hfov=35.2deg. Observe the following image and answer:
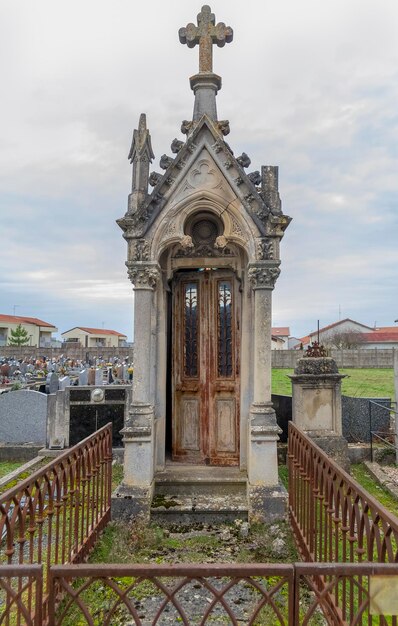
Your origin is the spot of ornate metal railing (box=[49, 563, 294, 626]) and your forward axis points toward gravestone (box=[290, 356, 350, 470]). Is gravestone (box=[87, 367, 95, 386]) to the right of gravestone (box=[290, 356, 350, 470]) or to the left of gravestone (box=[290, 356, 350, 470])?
left

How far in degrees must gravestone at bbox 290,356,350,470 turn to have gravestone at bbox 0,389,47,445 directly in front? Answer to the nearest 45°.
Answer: approximately 90° to its right

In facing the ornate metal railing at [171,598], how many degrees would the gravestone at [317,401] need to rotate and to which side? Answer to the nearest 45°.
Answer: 0° — it already faces it

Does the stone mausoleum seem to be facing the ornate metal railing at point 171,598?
yes

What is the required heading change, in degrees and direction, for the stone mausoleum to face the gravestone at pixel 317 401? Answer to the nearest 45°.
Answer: approximately 135° to its left

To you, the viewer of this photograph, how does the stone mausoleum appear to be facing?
facing the viewer

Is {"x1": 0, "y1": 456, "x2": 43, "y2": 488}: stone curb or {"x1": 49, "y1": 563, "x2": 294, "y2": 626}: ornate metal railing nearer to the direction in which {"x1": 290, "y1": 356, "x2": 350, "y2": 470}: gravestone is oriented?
the ornate metal railing

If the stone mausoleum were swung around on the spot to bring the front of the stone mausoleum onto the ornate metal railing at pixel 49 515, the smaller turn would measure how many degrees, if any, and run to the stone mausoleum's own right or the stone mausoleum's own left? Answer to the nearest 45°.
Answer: approximately 45° to the stone mausoleum's own right

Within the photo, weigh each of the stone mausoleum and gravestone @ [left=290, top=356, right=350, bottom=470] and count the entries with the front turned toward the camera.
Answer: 2

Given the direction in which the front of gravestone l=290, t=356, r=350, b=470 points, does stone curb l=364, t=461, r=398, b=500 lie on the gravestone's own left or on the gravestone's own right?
on the gravestone's own left

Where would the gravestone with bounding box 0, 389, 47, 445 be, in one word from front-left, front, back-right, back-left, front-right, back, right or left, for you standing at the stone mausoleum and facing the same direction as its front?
back-right

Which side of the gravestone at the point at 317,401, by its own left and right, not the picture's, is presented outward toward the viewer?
front

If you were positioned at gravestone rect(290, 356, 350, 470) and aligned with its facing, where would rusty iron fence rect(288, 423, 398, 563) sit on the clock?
The rusty iron fence is roughly at 12 o'clock from the gravestone.
